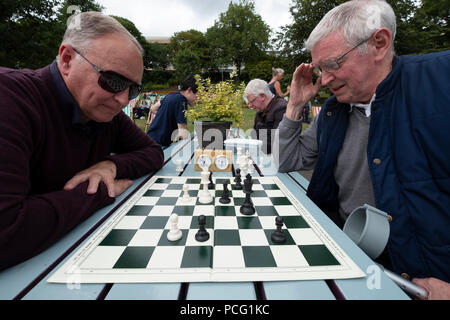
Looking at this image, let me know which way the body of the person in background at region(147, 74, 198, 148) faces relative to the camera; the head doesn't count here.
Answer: to the viewer's right

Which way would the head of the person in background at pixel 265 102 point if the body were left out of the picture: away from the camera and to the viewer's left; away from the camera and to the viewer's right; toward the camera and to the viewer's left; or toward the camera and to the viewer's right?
toward the camera and to the viewer's left

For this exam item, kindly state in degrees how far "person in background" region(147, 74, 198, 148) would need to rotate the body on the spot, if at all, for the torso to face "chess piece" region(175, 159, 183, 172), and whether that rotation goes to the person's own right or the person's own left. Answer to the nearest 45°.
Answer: approximately 90° to the person's own right

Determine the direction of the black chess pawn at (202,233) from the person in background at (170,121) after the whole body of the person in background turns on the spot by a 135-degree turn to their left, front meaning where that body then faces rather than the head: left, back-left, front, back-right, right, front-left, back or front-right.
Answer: back-left

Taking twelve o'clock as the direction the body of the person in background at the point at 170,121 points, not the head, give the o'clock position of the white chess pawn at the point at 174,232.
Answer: The white chess pawn is roughly at 3 o'clock from the person in background.

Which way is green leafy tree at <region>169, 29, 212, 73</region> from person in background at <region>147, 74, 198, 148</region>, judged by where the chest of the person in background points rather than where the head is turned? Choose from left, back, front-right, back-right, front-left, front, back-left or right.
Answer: left

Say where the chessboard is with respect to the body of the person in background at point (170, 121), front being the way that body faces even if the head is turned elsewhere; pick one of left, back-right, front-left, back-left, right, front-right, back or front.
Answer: right

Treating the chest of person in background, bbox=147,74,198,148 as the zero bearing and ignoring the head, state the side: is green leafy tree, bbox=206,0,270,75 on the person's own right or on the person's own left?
on the person's own left
